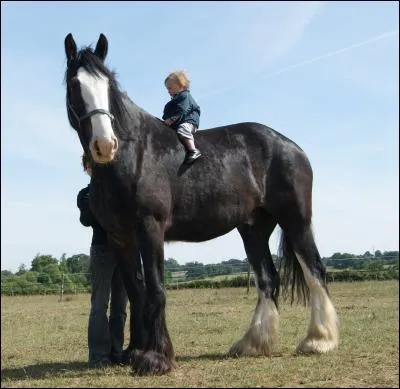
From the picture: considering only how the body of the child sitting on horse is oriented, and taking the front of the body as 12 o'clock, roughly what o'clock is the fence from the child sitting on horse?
The fence is roughly at 3 o'clock from the child sitting on horse.

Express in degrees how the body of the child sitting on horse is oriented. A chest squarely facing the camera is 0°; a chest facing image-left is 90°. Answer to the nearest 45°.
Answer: approximately 90°

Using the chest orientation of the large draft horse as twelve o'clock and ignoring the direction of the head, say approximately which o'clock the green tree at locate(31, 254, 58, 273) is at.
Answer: The green tree is roughly at 4 o'clock from the large draft horse.

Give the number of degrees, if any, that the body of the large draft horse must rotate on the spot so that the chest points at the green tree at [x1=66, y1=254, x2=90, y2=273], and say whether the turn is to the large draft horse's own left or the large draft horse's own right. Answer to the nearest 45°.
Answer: approximately 135° to the large draft horse's own right

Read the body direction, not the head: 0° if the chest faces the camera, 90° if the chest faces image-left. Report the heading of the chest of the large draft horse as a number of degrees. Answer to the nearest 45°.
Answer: approximately 45°

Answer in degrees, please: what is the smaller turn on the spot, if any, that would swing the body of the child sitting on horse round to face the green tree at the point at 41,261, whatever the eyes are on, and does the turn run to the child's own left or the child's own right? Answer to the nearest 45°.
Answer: approximately 90° to the child's own right

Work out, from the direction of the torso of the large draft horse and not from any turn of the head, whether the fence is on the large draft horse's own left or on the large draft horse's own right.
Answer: on the large draft horse's own right
